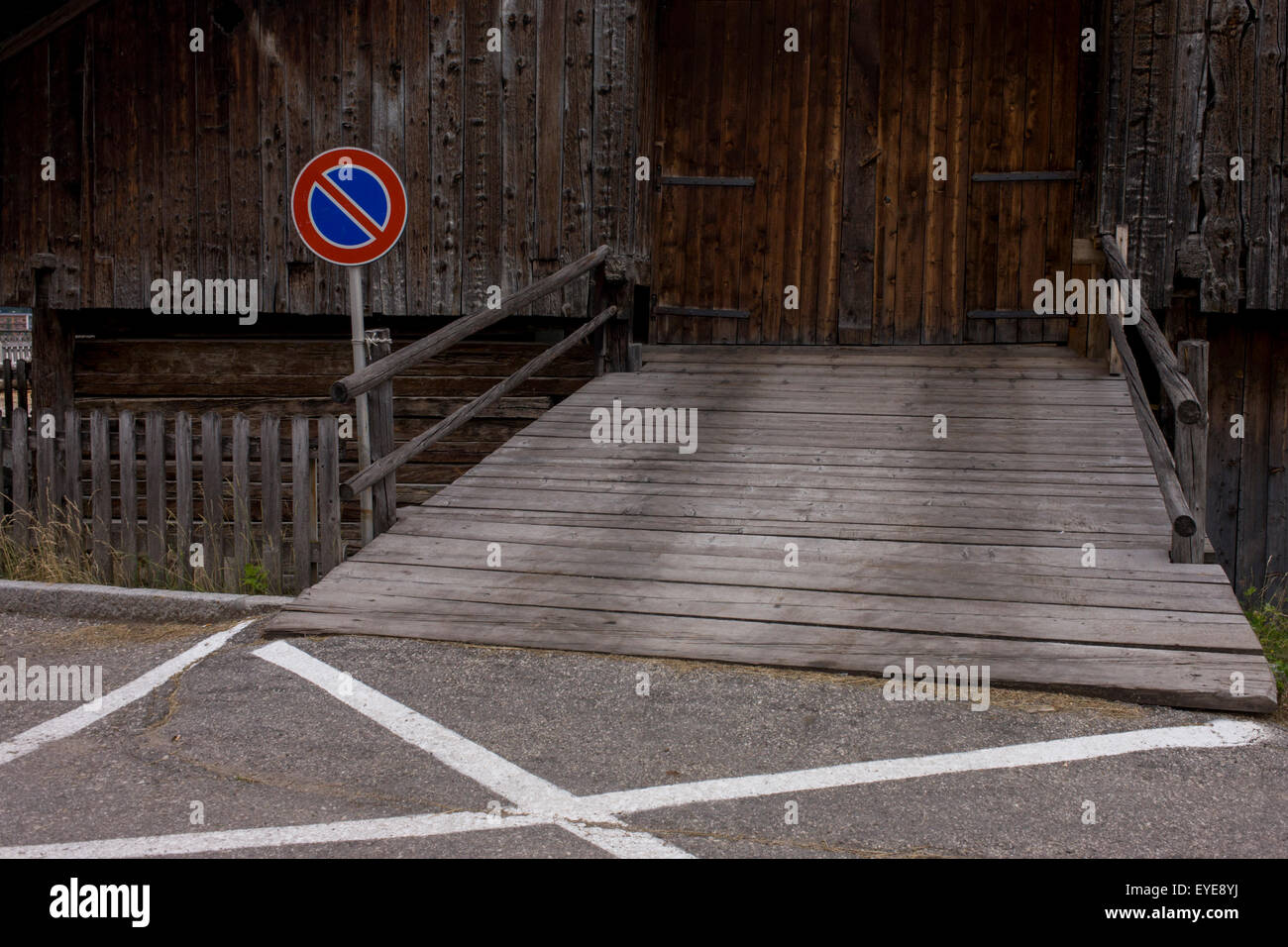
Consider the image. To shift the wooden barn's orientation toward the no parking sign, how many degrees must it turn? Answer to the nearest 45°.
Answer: approximately 45° to its right

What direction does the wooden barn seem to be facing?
toward the camera

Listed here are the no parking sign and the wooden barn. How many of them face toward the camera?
2

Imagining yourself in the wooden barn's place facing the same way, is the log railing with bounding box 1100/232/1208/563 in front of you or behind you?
in front

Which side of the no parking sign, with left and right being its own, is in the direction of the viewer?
front

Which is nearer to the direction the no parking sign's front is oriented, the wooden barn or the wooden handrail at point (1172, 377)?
the wooden handrail

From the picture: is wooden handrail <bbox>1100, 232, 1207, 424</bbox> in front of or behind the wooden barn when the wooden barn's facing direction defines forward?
in front

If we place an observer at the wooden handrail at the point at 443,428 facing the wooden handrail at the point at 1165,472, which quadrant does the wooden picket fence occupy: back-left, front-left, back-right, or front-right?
back-right
